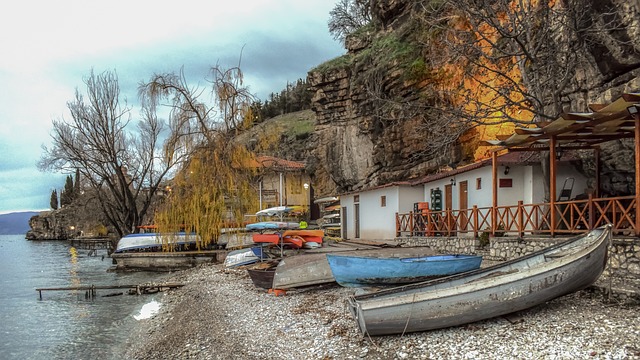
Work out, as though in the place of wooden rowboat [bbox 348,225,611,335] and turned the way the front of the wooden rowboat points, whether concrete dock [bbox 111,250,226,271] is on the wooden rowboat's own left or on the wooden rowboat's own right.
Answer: on the wooden rowboat's own left

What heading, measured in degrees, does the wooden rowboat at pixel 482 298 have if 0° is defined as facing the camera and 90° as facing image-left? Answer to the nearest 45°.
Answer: approximately 225°

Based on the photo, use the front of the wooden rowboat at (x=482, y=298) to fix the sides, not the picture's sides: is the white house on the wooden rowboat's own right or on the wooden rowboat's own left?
on the wooden rowboat's own left
